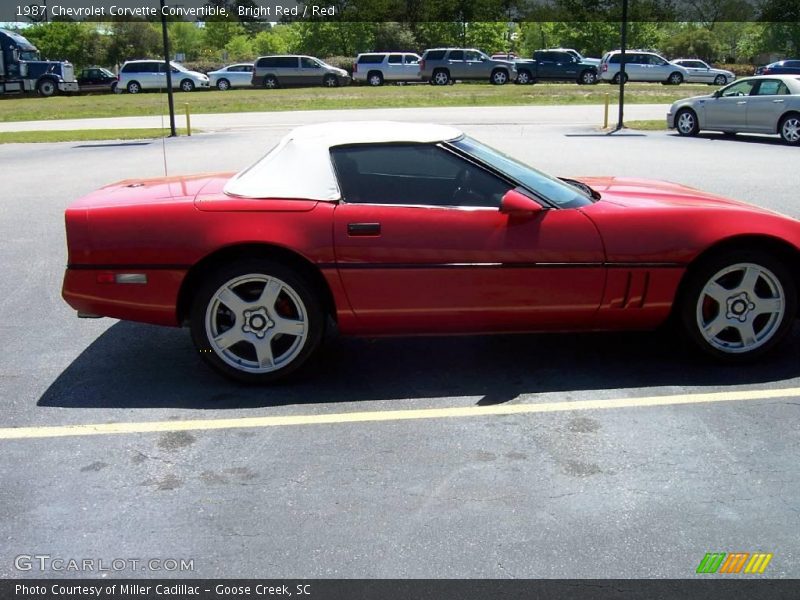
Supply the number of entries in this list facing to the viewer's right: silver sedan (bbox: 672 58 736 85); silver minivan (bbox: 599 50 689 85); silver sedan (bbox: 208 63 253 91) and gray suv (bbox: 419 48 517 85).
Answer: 4

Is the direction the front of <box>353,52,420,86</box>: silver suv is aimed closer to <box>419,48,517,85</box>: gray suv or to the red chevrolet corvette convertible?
the gray suv

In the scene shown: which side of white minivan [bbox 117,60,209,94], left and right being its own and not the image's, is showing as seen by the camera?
right

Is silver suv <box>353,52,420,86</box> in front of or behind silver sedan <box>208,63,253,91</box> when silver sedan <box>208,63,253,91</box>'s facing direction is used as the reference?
in front

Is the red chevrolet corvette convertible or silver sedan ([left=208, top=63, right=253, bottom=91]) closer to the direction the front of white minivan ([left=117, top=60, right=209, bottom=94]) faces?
the silver sedan

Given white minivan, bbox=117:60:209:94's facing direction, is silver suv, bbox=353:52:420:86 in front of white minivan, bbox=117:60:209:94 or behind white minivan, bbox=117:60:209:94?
in front

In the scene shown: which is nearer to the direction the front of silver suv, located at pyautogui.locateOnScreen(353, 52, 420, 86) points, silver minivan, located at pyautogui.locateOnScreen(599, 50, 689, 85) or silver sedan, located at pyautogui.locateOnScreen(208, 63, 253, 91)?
the silver minivan

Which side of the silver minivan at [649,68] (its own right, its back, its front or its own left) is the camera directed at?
right

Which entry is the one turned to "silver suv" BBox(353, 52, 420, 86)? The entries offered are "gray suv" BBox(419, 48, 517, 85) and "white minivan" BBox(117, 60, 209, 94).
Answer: the white minivan

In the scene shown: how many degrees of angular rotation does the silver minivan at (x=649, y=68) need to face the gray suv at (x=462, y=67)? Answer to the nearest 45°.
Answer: approximately 180°

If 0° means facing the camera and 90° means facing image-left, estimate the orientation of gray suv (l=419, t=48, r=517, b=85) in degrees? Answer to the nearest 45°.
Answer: approximately 270°

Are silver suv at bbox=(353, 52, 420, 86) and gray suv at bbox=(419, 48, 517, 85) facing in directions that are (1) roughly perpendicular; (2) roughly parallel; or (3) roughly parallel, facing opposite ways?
roughly parallel

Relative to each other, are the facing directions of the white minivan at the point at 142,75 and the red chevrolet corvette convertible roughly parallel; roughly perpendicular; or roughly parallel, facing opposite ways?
roughly parallel

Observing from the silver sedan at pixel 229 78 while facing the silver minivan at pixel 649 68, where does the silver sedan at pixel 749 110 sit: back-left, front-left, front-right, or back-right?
front-right

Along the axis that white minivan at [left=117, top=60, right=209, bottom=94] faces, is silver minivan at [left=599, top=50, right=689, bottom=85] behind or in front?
in front

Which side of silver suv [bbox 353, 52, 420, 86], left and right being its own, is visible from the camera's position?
right

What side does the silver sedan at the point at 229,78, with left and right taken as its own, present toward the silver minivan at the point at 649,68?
front
